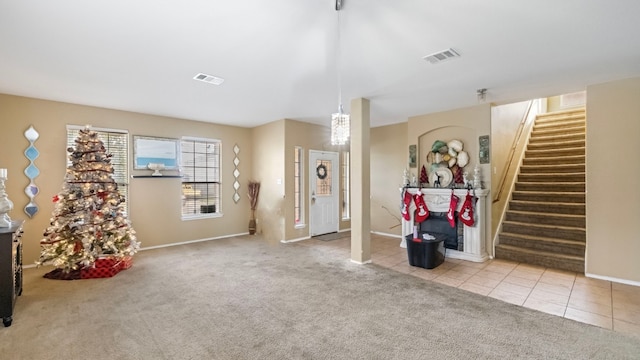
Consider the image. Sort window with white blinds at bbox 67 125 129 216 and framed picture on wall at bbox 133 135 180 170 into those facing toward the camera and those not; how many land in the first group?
2

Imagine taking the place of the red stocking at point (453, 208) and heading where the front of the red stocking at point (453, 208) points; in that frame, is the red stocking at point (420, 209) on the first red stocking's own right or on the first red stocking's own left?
on the first red stocking's own right

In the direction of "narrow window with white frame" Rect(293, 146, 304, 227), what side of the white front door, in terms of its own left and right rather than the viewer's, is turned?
right

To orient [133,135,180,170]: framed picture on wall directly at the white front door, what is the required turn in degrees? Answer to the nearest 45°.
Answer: approximately 90° to its left

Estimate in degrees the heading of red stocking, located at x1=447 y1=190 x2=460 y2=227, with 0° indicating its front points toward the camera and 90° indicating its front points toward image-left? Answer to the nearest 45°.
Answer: approximately 45°

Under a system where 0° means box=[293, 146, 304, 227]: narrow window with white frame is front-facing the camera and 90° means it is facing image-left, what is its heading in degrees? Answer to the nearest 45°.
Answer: approximately 315°
